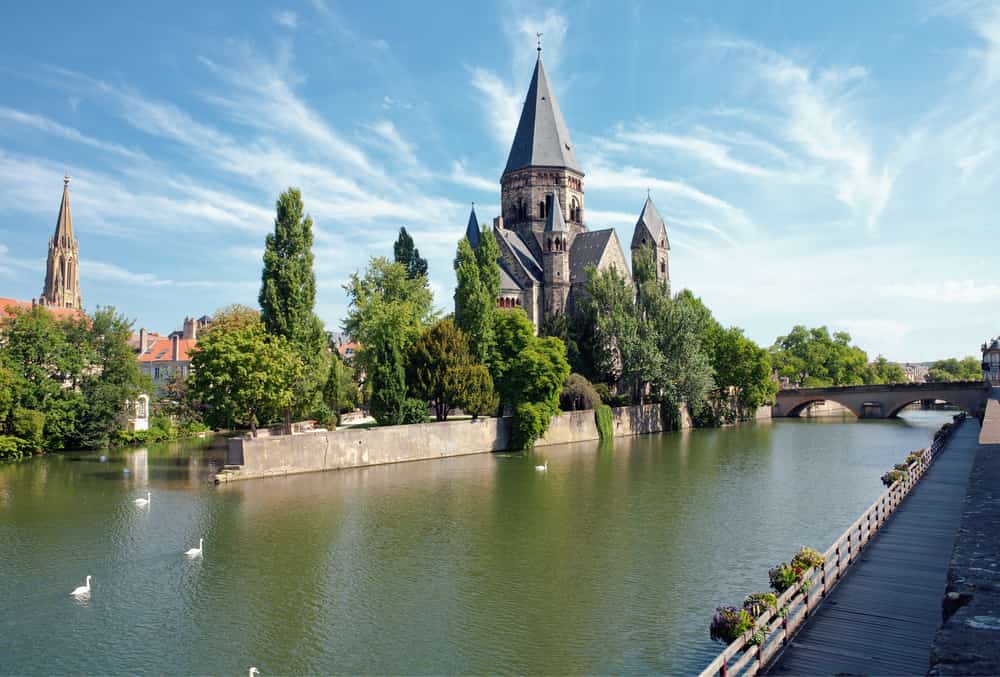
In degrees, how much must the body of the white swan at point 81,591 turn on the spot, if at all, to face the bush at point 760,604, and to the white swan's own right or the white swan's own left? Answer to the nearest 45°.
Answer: approximately 45° to the white swan's own right

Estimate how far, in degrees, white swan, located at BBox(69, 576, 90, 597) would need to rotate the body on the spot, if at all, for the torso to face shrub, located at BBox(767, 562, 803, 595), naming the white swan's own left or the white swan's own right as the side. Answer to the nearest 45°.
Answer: approximately 45° to the white swan's own right

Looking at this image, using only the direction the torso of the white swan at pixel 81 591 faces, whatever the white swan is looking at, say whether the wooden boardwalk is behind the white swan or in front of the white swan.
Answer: in front

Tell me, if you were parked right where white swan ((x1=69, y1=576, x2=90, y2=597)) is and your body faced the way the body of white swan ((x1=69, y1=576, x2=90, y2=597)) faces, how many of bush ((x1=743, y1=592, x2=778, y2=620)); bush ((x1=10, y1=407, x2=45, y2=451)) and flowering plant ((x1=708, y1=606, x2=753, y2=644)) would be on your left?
1

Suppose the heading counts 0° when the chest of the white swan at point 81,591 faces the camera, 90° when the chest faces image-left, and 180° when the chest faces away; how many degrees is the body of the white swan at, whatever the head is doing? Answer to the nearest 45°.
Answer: approximately 270°

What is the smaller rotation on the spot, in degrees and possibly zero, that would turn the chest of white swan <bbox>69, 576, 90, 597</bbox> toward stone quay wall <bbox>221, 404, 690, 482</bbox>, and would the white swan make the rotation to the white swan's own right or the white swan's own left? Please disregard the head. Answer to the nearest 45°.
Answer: approximately 45° to the white swan's own left

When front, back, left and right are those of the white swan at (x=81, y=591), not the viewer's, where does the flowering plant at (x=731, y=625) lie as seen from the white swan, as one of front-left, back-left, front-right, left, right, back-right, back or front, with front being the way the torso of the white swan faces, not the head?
front-right

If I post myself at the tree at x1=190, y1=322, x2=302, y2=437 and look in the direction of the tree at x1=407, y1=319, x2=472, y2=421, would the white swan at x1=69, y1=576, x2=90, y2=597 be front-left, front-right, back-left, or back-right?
back-right

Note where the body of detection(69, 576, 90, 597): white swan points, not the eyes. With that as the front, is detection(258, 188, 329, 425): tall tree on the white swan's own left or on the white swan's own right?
on the white swan's own left

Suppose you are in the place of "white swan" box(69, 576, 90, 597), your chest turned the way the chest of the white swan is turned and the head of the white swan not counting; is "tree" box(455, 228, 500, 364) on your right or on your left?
on your left

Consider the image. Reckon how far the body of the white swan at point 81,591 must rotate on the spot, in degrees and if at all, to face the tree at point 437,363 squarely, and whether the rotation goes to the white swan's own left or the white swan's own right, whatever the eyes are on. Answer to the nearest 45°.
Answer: approximately 45° to the white swan's own left

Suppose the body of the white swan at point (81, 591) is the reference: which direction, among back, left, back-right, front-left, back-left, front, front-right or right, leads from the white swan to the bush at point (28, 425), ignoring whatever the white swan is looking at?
left

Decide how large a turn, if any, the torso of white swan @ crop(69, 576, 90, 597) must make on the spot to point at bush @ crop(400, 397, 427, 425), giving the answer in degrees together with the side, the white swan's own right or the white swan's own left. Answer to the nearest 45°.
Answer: approximately 45° to the white swan's own left
